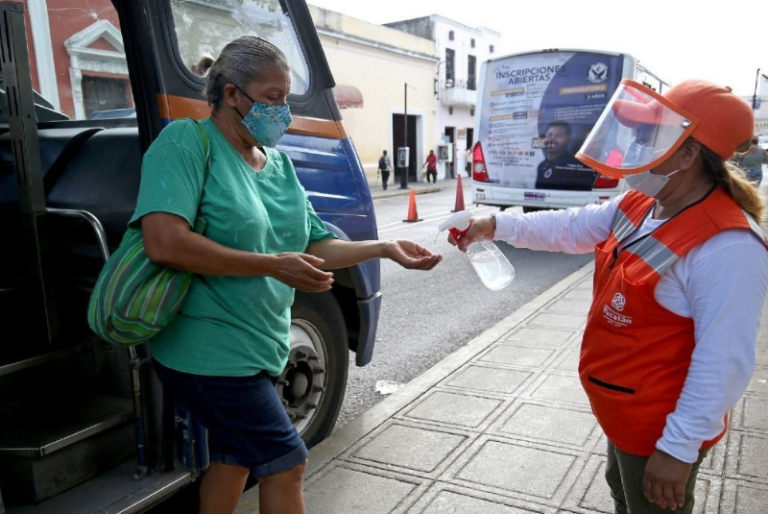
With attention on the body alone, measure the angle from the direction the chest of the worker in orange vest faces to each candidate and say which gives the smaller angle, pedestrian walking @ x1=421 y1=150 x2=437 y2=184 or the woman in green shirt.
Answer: the woman in green shirt

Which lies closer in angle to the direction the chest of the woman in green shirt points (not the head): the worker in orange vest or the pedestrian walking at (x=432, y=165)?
the worker in orange vest

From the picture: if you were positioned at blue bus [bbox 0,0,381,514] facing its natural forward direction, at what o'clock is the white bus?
The white bus is roughly at 12 o'clock from the blue bus.

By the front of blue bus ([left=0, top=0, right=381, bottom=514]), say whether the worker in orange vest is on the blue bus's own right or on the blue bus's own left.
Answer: on the blue bus's own right

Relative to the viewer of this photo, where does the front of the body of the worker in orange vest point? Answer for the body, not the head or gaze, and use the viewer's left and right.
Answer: facing the viewer and to the left of the viewer

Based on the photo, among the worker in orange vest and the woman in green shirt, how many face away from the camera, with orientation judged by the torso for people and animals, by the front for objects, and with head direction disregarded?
0

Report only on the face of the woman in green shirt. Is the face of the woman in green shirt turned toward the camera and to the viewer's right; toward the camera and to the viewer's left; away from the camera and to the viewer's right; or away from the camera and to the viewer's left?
toward the camera and to the viewer's right

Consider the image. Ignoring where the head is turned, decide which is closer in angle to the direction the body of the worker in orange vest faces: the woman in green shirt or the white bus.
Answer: the woman in green shirt

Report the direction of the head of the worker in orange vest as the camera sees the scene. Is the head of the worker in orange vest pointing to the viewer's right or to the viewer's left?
to the viewer's left

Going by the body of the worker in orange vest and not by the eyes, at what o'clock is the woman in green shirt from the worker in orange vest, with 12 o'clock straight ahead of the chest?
The woman in green shirt is roughly at 1 o'clock from the worker in orange vest.

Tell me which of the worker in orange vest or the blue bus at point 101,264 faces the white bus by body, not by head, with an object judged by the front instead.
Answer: the blue bus

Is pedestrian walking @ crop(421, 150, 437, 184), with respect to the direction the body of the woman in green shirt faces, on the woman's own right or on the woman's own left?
on the woman's own left

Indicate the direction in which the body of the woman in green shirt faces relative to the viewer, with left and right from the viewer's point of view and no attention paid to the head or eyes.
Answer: facing the viewer and to the right of the viewer

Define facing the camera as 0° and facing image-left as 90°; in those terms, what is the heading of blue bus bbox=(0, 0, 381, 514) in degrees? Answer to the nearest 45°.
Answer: approximately 225°
